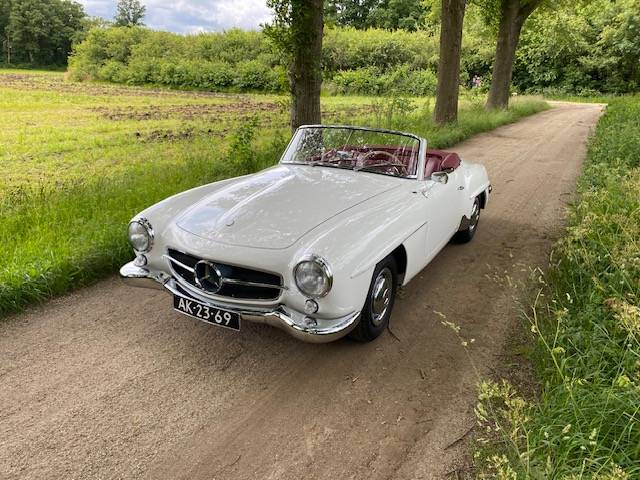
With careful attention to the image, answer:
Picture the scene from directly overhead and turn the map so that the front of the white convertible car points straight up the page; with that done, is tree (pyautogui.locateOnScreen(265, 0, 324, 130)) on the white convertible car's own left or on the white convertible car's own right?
on the white convertible car's own right

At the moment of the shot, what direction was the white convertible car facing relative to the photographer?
facing the viewer and to the left of the viewer
